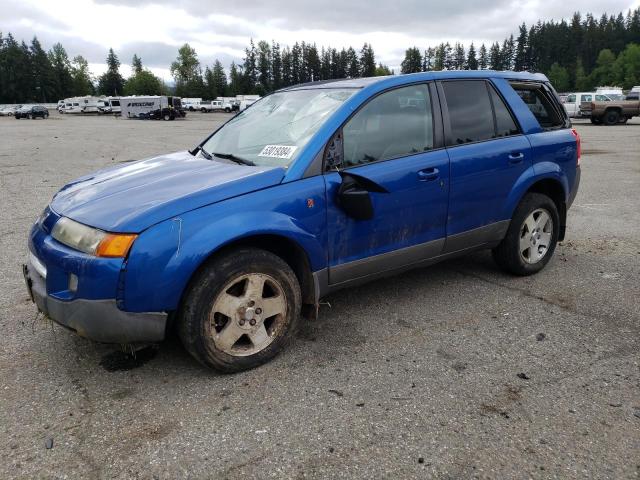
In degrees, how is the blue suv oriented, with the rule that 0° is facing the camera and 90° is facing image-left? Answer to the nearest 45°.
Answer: approximately 45°

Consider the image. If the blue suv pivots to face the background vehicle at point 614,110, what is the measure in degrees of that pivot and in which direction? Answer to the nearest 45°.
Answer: approximately 180°

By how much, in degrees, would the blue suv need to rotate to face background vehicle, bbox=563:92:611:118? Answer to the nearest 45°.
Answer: approximately 180°
